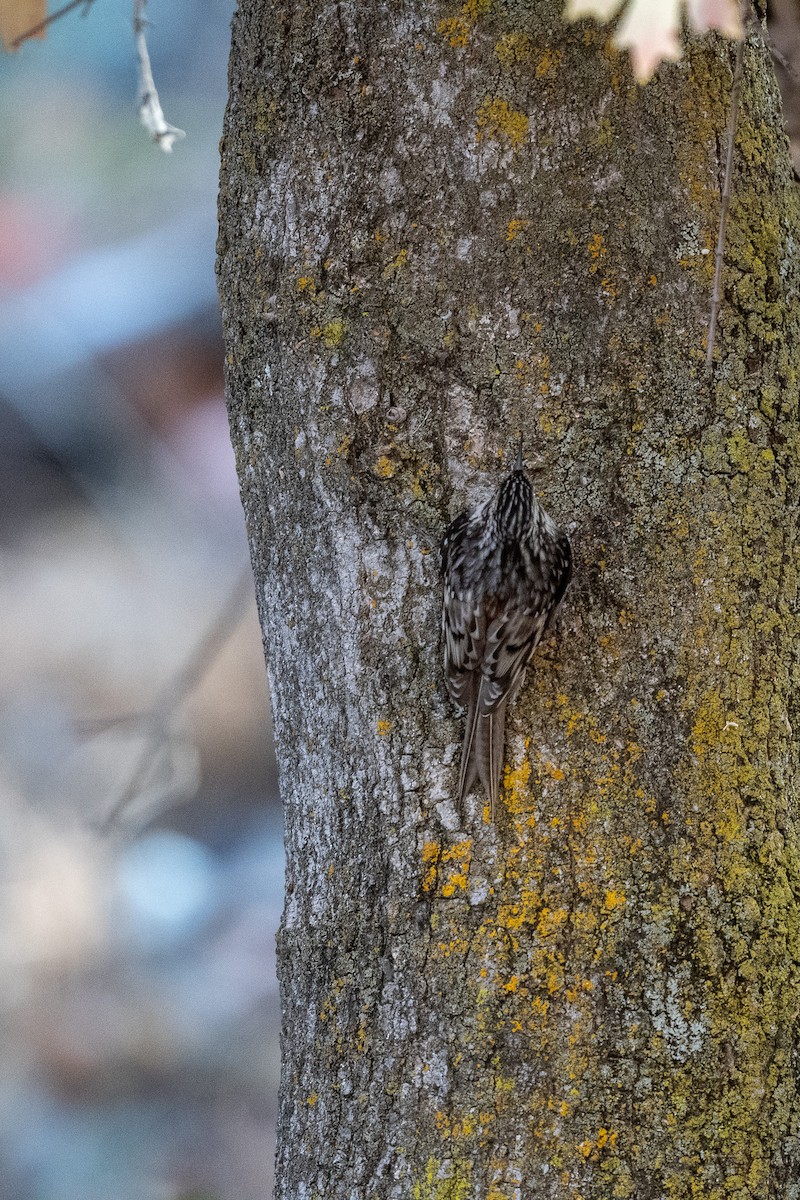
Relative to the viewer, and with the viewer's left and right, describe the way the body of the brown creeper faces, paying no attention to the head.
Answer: facing away from the viewer

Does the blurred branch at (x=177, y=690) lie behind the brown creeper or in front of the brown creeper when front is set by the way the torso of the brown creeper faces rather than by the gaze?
in front

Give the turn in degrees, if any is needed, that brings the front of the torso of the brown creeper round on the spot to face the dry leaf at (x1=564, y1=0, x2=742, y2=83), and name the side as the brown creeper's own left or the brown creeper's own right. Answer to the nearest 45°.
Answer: approximately 180°
